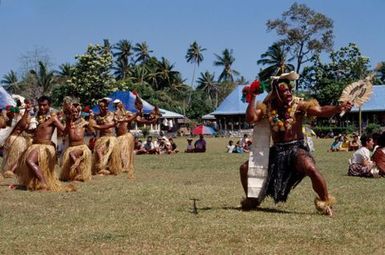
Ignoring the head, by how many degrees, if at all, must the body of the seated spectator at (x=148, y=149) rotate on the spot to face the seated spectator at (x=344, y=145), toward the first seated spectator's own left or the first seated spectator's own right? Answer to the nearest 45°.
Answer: approximately 90° to the first seated spectator's own left

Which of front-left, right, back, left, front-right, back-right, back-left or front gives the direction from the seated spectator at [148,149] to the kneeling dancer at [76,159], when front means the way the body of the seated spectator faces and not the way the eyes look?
front

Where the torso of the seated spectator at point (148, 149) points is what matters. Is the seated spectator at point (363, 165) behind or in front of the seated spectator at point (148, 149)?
in front

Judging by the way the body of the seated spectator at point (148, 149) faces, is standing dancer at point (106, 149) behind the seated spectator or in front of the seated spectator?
in front

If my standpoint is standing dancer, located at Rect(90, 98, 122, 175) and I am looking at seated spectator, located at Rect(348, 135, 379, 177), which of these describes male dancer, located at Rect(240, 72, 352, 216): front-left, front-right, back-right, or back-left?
front-right

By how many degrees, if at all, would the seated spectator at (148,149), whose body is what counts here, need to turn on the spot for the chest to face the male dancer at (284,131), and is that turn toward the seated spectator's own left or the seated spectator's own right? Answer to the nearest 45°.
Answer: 0° — they already face them

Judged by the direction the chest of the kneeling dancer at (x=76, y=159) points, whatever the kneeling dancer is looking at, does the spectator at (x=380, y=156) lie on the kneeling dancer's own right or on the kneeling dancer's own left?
on the kneeling dancer's own left

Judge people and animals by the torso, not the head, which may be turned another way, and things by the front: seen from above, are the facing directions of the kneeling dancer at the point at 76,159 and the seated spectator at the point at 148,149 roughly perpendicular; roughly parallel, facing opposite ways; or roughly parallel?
roughly parallel

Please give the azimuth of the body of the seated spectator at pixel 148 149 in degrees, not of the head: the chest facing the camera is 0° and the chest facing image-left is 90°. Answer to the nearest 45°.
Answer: approximately 0°

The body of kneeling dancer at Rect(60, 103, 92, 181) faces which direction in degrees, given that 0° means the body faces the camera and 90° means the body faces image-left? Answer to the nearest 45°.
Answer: approximately 0°

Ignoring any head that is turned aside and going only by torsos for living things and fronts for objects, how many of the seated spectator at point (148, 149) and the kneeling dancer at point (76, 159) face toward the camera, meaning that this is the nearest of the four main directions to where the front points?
2

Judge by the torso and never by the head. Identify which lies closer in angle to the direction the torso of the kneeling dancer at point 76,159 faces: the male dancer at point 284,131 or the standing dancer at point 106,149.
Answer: the male dancer
